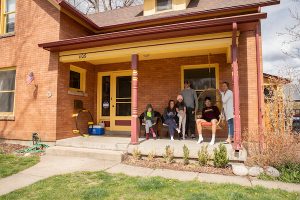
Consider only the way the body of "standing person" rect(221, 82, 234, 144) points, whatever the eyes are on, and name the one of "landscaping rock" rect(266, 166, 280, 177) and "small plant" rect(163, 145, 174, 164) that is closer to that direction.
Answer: the small plant

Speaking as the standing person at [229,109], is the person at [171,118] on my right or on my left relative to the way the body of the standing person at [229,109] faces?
on my right

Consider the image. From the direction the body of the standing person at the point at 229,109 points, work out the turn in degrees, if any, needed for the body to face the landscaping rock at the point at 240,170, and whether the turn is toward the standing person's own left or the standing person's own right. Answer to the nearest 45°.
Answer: approximately 45° to the standing person's own left

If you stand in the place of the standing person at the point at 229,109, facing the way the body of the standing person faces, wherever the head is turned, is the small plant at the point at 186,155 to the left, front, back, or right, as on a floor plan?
front

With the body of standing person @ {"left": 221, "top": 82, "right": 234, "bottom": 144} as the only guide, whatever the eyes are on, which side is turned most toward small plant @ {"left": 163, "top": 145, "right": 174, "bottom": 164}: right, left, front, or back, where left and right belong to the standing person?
front

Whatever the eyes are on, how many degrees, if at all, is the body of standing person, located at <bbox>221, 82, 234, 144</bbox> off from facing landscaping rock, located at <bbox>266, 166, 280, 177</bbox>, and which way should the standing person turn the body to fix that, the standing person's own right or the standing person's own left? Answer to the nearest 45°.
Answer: approximately 90° to the standing person's own left

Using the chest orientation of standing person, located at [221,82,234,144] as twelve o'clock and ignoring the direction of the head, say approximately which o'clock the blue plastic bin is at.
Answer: The blue plastic bin is roughly at 2 o'clock from the standing person.

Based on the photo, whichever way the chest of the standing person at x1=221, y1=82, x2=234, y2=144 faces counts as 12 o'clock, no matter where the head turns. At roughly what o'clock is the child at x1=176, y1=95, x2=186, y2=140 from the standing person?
The child is roughly at 2 o'clock from the standing person.

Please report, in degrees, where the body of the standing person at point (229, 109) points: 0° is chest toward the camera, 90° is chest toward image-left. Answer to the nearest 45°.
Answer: approximately 45°

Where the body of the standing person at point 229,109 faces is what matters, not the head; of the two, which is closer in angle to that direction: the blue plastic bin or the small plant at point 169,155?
the small plant

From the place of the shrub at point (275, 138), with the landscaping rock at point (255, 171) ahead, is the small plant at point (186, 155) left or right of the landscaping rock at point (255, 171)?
right

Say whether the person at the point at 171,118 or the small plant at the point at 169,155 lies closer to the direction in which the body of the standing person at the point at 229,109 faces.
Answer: the small plant

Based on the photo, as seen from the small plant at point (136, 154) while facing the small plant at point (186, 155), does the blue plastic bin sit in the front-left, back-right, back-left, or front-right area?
back-left

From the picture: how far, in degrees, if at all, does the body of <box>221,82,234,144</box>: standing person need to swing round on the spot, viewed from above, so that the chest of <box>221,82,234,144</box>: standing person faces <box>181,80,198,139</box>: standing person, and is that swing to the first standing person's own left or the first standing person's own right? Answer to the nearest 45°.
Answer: approximately 90° to the first standing person's own right
